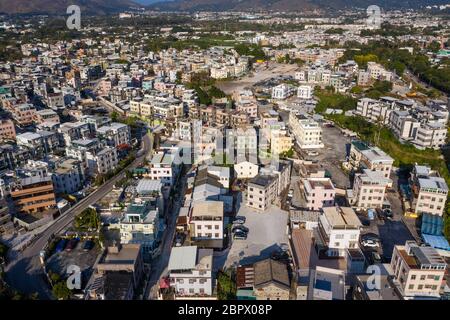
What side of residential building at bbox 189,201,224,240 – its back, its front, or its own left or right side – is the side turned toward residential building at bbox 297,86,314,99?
back

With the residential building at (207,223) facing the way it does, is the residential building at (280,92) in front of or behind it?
behind

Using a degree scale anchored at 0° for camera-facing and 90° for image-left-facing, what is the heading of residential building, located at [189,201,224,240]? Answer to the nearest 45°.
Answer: approximately 0°

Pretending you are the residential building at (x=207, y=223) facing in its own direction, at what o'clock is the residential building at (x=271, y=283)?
the residential building at (x=271, y=283) is roughly at 11 o'clock from the residential building at (x=207, y=223).

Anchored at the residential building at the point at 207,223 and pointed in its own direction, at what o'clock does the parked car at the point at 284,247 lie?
The parked car is roughly at 9 o'clock from the residential building.

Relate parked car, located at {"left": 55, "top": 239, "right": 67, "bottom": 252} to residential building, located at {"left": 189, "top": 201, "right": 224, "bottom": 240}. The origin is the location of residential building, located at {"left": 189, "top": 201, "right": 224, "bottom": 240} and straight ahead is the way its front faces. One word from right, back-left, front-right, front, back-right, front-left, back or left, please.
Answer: right

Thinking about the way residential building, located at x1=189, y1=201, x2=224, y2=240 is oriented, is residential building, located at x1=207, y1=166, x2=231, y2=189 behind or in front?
behind

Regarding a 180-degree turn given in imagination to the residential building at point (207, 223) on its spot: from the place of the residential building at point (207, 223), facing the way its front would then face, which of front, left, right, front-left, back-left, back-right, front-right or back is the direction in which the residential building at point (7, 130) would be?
front-left

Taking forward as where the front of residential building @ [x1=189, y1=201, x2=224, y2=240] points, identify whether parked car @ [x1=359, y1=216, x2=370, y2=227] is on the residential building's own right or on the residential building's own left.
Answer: on the residential building's own left

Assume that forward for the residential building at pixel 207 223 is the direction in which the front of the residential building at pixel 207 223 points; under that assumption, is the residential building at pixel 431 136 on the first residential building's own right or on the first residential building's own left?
on the first residential building's own left

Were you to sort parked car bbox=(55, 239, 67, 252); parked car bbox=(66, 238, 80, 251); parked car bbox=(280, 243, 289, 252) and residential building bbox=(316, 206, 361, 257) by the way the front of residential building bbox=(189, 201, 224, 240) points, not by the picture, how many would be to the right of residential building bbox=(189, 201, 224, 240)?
2

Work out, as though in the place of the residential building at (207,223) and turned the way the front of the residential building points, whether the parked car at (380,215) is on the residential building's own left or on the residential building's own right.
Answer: on the residential building's own left

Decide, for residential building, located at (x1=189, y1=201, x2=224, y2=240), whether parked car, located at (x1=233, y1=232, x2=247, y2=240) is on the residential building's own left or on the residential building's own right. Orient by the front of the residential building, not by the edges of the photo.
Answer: on the residential building's own left

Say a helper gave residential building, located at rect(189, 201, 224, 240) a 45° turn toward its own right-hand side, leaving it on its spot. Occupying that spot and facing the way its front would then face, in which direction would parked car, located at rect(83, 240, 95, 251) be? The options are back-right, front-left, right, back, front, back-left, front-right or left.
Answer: front-right

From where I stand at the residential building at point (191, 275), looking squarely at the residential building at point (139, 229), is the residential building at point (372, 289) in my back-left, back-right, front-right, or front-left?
back-right

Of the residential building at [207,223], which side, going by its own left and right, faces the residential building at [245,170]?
back

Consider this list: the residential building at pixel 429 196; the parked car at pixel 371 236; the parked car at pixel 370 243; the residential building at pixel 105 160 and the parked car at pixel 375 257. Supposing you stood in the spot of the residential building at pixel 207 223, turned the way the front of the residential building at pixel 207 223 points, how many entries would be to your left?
4
